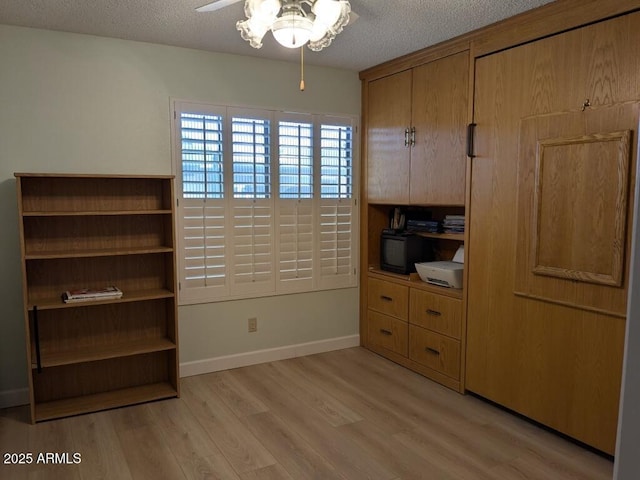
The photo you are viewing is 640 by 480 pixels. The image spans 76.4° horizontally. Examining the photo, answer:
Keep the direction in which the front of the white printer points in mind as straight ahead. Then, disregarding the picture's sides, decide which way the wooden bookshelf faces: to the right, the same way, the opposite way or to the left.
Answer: to the left

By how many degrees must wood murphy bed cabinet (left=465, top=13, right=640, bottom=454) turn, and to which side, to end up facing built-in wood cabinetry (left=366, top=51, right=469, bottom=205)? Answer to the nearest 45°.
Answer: approximately 90° to its right

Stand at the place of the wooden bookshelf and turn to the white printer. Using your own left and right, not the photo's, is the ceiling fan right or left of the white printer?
right

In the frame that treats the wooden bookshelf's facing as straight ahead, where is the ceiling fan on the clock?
The ceiling fan is roughly at 11 o'clock from the wooden bookshelf.

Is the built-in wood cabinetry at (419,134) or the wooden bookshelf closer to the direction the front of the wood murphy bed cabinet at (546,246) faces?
the wooden bookshelf

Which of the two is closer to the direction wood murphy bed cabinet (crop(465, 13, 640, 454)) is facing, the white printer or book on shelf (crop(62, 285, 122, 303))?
the book on shelf

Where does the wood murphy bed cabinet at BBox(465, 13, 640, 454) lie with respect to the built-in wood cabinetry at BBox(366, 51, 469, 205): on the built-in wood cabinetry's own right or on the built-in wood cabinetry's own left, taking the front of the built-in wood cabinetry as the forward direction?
on the built-in wood cabinetry's own left

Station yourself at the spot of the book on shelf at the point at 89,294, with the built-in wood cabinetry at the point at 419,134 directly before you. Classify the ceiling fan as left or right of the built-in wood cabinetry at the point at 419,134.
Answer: right

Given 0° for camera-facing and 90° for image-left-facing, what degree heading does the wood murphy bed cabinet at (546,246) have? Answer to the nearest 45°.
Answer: approximately 45°

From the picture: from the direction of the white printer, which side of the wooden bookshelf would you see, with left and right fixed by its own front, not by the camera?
left

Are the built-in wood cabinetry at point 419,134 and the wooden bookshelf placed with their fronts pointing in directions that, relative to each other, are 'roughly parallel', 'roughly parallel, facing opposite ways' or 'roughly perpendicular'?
roughly perpendicular
